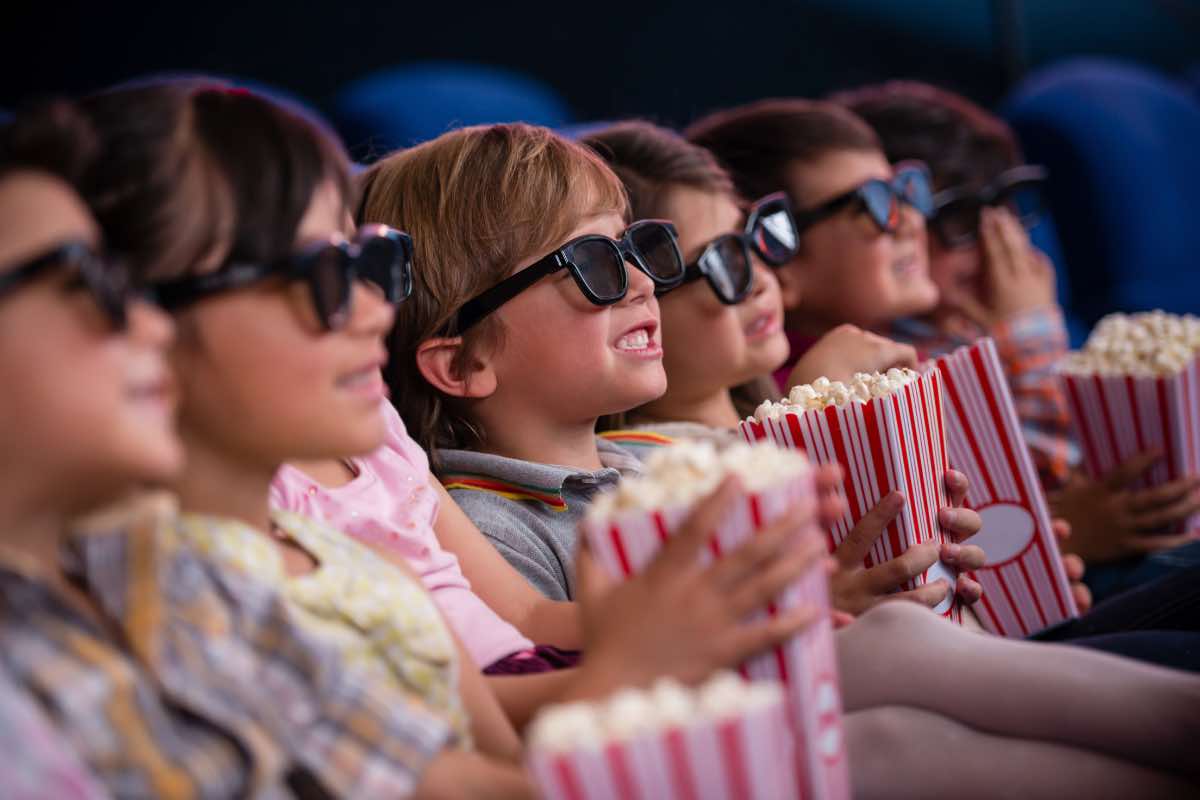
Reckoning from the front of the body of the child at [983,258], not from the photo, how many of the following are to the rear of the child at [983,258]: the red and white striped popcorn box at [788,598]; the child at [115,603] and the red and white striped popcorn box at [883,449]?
0

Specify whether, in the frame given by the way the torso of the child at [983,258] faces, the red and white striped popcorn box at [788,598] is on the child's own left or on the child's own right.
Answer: on the child's own right

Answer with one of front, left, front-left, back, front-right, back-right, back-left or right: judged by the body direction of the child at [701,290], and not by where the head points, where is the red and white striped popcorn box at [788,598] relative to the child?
front-right

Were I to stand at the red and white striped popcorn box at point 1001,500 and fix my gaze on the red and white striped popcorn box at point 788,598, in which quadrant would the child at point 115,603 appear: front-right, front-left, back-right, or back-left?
front-right

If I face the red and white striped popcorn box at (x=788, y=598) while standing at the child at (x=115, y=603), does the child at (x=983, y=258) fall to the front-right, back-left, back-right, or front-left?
front-left

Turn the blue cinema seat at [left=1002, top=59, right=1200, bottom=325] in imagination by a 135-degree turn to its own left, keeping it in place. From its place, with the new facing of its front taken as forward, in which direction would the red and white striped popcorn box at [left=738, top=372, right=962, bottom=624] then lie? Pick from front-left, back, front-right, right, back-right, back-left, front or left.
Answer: back

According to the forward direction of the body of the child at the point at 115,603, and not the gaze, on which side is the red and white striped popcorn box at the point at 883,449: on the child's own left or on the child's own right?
on the child's own left

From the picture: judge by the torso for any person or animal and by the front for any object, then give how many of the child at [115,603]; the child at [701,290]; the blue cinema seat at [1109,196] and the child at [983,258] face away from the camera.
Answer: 0

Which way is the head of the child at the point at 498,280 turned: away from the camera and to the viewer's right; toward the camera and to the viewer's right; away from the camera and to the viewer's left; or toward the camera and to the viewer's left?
toward the camera and to the viewer's right

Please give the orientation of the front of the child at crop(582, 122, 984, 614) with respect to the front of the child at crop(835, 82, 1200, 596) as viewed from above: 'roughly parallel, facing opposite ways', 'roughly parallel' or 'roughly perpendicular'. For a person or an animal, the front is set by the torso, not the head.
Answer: roughly parallel
